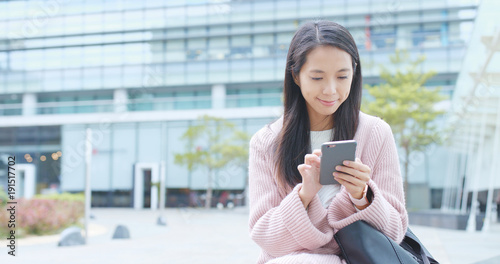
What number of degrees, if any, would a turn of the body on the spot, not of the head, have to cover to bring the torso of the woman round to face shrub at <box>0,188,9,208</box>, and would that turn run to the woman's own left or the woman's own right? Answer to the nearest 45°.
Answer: approximately 135° to the woman's own right

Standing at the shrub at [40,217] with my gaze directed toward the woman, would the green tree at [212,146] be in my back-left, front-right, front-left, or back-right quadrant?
back-left

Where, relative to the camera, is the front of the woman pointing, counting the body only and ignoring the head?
toward the camera

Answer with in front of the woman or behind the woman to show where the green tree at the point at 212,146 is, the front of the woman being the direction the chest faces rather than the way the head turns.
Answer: behind

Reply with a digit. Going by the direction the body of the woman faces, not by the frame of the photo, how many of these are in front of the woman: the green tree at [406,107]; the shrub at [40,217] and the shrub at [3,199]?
0

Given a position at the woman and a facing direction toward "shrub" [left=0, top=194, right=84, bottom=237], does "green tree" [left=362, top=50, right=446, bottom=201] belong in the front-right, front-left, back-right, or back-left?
front-right

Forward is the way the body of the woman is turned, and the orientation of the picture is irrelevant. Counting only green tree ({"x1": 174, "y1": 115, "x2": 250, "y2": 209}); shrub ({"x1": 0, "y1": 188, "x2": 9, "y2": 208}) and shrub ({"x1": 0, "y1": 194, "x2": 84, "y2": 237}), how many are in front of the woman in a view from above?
0

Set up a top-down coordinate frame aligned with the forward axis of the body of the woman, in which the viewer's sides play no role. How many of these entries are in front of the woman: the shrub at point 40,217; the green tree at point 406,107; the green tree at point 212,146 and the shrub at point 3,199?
0

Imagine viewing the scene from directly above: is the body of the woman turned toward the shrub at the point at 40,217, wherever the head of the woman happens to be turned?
no

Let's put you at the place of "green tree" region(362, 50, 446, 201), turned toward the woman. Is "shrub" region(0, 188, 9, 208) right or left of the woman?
right

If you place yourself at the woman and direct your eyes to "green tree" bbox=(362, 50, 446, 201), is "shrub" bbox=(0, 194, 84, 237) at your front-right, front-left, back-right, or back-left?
front-left

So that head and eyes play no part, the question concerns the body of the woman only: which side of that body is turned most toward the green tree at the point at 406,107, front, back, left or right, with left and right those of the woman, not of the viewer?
back
